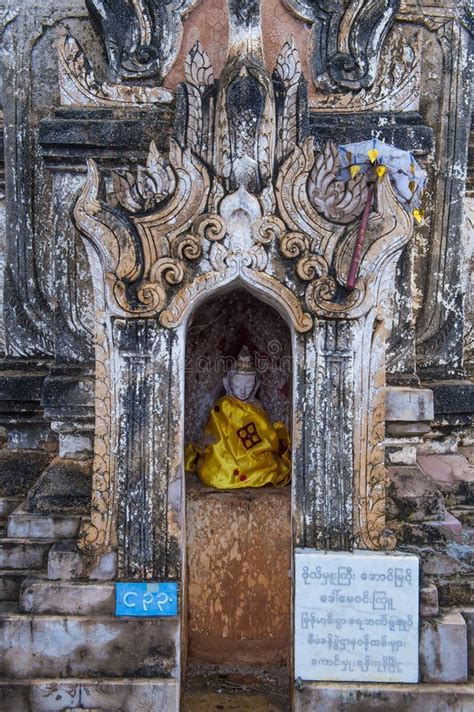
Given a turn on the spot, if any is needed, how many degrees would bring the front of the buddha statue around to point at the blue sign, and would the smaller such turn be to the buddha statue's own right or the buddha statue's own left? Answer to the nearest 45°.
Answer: approximately 45° to the buddha statue's own right

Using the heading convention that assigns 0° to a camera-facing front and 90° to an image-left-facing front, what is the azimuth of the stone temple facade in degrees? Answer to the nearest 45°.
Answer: approximately 0°

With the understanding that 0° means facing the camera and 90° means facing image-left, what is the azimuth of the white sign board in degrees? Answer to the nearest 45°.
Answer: approximately 0°

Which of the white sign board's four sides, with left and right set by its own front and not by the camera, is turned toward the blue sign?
right

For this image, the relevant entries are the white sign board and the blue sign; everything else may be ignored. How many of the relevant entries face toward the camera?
2

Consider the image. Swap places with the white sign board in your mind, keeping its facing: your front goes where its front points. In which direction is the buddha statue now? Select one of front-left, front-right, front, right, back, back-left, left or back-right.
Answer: back-right
